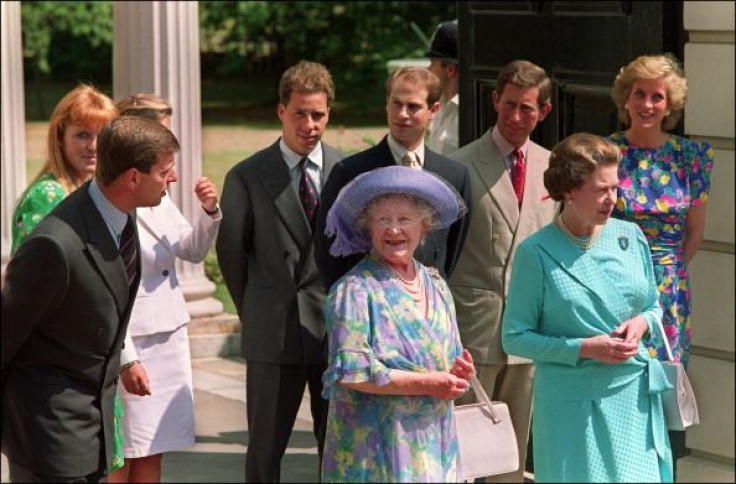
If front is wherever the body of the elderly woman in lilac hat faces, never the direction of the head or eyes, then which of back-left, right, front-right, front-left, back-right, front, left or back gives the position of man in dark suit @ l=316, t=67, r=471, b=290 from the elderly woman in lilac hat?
back-left

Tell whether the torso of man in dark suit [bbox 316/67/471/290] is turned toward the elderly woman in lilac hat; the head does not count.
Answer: yes

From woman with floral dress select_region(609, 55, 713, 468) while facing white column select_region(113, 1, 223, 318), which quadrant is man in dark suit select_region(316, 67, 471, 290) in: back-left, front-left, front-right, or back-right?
front-left

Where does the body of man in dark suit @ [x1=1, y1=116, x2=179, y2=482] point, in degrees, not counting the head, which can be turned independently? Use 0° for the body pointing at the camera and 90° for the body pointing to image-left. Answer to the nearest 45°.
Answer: approximately 315°

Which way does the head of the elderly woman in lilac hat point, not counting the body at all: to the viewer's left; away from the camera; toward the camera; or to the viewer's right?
toward the camera

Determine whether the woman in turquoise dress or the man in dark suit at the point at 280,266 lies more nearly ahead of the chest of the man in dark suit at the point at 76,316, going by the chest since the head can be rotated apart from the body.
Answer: the woman in turquoise dress

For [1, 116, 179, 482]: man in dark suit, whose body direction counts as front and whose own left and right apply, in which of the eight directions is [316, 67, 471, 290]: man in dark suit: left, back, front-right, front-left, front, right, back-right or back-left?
left

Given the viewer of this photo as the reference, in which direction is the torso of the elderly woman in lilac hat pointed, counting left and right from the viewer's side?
facing the viewer and to the right of the viewer

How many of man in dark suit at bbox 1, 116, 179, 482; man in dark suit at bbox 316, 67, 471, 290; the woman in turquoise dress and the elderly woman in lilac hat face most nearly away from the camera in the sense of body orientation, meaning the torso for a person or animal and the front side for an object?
0

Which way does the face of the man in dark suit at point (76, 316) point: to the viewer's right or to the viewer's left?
to the viewer's right

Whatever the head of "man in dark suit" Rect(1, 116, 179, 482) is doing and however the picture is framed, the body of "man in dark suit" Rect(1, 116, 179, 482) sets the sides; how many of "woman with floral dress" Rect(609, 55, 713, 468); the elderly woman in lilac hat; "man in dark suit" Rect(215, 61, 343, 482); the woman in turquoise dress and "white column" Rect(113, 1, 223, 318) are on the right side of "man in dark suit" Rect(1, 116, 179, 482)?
0

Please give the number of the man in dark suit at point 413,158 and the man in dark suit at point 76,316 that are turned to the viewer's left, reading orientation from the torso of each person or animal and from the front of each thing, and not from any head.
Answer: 0

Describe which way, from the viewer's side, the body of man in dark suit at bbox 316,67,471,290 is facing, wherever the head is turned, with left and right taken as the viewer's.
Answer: facing the viewer
